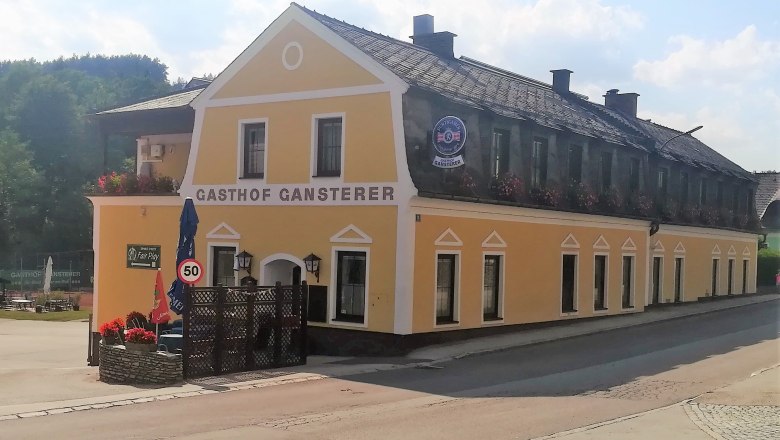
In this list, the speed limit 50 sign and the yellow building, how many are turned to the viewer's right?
0

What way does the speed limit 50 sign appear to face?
toward the camera

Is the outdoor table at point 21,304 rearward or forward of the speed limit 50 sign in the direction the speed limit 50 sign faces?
rearward

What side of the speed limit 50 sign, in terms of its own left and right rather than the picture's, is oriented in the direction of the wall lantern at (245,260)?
back

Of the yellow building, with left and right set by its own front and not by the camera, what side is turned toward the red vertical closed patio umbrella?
front

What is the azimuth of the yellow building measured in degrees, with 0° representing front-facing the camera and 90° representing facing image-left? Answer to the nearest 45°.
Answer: approximately 45°

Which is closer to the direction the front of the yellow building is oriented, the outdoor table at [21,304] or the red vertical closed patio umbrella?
the red vertical closed patio umbrella
